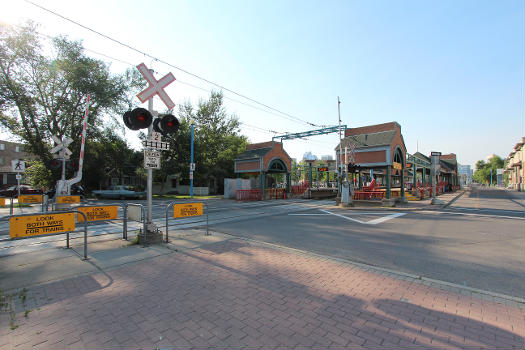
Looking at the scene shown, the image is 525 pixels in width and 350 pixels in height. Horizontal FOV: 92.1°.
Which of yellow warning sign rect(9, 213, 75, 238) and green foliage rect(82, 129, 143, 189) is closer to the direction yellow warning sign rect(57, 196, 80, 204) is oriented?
the yellow warning sign

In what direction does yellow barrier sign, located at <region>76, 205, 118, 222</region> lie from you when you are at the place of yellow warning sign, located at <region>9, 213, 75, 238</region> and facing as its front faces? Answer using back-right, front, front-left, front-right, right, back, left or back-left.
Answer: back-left

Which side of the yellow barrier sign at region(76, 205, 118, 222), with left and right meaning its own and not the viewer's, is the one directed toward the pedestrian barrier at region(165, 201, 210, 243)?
left

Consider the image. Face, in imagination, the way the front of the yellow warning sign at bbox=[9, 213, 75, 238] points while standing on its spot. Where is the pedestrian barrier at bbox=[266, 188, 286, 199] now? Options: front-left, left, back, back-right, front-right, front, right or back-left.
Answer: back-left

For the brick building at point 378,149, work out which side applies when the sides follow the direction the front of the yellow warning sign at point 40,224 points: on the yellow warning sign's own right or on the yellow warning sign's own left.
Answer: on the yellow warning sign's own left

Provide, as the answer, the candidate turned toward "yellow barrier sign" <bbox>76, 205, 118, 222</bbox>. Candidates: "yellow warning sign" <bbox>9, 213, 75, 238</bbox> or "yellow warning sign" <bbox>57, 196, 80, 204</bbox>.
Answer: "yellow warning sign" <bbox>57, 196, 80, 204</bbox>

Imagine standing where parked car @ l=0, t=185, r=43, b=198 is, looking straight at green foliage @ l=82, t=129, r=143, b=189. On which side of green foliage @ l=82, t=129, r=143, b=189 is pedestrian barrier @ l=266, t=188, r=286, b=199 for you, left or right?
right

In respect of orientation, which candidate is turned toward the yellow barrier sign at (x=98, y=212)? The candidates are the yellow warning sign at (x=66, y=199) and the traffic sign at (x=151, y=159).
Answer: the yellow warning sign
